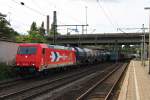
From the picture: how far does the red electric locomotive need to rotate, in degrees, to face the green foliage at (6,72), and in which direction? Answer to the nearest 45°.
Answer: approximately 45° to its right
